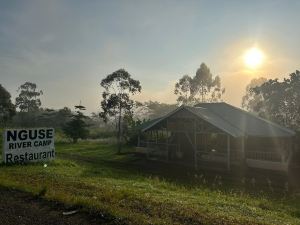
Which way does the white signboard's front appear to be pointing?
toward the camera

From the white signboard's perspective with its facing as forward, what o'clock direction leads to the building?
The building is roughly at 9 o'clock from the white signboard.
